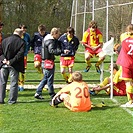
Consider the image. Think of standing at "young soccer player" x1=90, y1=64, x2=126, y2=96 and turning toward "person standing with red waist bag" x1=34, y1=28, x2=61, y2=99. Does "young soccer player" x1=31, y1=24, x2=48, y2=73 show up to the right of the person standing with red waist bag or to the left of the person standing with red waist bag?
right

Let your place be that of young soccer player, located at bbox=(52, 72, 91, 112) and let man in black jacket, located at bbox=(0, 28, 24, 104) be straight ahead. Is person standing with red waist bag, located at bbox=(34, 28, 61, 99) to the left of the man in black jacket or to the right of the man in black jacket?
right

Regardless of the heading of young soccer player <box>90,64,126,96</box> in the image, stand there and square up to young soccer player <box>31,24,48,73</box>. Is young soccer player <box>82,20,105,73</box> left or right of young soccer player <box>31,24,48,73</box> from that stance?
right

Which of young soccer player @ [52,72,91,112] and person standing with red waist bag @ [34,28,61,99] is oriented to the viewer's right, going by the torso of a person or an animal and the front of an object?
the person standing with red waist bag

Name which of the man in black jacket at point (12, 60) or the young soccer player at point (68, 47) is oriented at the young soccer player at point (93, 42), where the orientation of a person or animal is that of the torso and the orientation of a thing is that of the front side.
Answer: the man in black jacket

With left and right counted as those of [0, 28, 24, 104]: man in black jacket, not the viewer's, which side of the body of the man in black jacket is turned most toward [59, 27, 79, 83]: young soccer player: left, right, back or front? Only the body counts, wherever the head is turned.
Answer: front

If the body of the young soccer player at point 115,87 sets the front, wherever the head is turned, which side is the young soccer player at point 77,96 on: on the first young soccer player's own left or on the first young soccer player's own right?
on the first young soccer player's own left

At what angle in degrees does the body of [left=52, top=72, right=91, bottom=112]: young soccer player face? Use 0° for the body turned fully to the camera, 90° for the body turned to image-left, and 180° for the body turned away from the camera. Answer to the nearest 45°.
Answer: approximately 135°

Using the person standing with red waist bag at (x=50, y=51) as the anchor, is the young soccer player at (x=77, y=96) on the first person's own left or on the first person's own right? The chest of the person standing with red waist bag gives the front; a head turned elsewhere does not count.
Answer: on the first person's own right

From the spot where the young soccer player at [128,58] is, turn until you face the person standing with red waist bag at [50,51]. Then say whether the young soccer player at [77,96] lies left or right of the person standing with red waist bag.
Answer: left

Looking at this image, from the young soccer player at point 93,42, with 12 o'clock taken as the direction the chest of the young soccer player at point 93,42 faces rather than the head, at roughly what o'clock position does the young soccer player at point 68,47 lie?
the young soccer player at point 68,47 is roughly at 2 o'clock from the young soccer player at point 93,42.

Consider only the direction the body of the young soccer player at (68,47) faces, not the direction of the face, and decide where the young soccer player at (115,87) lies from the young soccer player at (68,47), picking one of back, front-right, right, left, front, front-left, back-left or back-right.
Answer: front-left

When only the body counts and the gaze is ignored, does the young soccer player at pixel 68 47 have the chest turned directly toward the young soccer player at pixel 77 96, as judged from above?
yes
